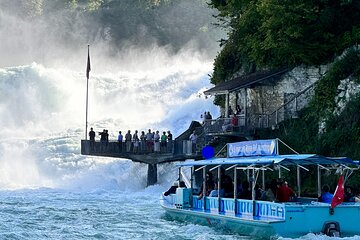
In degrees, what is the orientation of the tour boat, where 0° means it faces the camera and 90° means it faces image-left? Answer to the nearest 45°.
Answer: approximately 135°

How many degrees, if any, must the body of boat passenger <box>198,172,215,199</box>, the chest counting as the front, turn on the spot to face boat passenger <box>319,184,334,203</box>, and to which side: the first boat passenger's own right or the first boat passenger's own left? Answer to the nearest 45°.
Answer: approximately 135° to the first boat passenger's own left

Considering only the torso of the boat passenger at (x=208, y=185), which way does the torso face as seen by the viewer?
to the viewer's left

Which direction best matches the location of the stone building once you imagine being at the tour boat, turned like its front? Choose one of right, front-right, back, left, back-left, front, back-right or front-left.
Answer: front-right

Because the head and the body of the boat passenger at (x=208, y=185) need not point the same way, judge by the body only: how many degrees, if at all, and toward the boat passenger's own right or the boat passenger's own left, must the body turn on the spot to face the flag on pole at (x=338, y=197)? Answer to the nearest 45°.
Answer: approximately 135° to the boat passenger's own left

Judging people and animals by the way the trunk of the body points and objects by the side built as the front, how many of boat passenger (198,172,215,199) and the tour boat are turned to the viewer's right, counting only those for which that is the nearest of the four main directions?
0

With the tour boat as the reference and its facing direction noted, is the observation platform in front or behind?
in front
